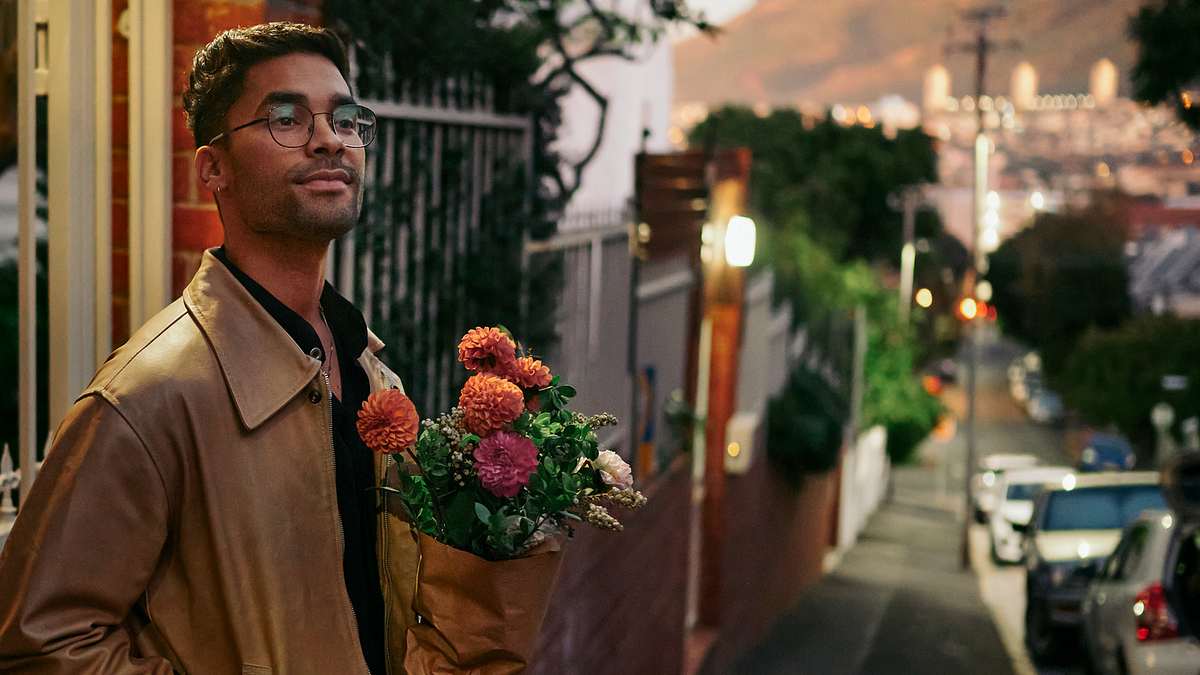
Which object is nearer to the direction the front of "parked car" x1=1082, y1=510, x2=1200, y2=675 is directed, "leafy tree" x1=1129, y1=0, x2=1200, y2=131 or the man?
the leafy tree

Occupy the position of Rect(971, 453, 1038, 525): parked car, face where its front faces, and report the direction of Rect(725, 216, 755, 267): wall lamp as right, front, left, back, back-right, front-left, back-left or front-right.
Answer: front

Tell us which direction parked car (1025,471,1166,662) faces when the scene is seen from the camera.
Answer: facing the viewer

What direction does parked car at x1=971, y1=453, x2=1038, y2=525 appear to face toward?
toward the camera

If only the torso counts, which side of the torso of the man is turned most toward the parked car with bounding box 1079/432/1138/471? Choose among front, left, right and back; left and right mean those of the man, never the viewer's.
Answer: left

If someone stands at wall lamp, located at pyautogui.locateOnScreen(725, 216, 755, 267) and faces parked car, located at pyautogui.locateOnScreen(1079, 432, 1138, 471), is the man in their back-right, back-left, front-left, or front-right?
back-right
